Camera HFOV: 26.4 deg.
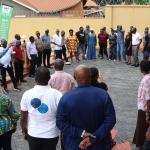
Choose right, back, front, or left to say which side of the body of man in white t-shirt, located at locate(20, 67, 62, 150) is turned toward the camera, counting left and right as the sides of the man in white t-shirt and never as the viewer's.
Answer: back

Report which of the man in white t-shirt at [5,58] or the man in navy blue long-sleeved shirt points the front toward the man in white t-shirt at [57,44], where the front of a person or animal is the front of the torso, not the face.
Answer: the man in navy blue long-sleeved shirt

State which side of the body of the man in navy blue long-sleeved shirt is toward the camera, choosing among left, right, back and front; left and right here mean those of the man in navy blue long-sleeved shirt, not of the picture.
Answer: back

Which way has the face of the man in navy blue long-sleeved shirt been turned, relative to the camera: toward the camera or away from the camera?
away from the camera

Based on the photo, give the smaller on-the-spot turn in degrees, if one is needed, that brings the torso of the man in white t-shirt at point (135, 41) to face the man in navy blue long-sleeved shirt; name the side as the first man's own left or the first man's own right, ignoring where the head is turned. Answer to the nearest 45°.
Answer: approximately 45° to the first man's own left

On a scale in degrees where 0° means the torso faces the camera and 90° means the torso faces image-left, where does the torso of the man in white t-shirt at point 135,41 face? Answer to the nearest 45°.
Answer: approximately 45°

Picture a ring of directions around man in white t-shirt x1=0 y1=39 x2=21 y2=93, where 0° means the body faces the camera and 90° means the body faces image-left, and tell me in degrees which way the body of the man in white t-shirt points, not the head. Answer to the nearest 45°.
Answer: approximately 315°

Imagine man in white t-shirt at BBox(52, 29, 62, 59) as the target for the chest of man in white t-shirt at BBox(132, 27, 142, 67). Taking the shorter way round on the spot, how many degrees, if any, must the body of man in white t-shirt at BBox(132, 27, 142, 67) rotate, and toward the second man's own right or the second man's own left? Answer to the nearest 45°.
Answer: approximately 45° to the second man's own right

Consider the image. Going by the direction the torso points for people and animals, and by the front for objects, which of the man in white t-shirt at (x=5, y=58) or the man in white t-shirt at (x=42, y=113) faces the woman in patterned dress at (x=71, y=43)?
the man in white t-shirt at (x=42, y=113)
